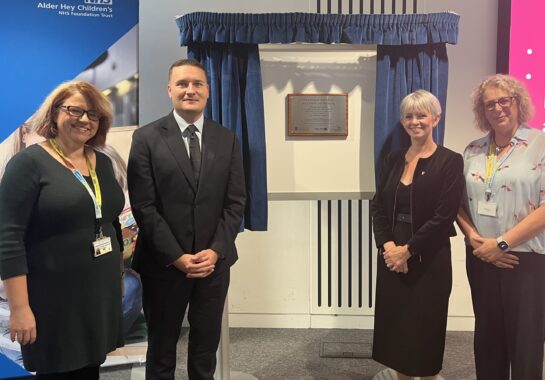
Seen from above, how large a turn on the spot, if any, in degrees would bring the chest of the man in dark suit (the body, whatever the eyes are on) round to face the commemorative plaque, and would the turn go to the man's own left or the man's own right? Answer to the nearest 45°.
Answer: approximately 135° to the man's own left

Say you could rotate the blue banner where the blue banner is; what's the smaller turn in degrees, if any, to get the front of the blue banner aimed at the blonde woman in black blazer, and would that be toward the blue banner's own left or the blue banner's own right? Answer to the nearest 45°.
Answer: approximately 45° to the blue banner's own left

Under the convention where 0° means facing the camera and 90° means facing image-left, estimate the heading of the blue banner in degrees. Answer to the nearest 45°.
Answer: approximately 0°

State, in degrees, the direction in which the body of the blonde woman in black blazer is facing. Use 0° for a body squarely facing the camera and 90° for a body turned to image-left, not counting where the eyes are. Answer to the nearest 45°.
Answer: approximately 45°
